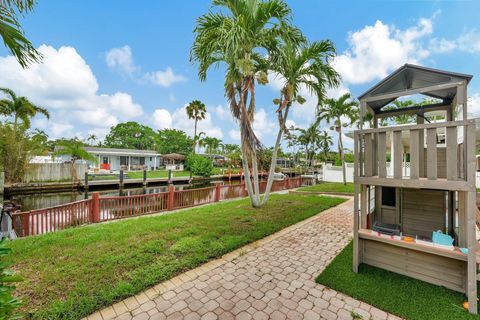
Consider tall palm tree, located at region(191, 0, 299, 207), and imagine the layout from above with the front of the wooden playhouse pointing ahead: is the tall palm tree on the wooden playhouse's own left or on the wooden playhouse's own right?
on the wooden playhouse's own right

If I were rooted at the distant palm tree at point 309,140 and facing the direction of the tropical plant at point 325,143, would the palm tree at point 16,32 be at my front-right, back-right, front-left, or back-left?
back-right

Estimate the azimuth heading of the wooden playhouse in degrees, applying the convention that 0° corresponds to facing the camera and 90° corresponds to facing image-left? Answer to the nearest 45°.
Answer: approximately 45°

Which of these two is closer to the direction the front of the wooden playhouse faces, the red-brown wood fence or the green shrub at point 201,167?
the red-brown wood fence

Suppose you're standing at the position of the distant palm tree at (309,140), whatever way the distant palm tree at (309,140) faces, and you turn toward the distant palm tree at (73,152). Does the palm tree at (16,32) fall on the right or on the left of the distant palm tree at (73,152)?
left

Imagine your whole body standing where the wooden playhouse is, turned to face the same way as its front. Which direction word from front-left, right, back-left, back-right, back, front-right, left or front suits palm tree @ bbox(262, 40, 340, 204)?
right

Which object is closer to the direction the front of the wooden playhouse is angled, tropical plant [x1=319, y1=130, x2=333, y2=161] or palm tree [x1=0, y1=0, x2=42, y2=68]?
the palm tree
